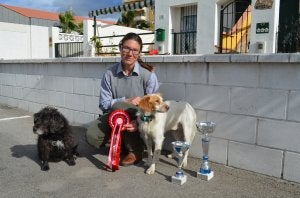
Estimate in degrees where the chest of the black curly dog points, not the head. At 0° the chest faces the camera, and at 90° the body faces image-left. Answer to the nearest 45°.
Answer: approximately 45°

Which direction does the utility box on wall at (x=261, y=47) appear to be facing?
toward the camera

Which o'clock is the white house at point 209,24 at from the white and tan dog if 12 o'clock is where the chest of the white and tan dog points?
The white house is roughly at 5 o'clock from the white and tan dog.

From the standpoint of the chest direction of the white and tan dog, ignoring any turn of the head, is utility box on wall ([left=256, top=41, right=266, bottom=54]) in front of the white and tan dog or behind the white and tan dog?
behind

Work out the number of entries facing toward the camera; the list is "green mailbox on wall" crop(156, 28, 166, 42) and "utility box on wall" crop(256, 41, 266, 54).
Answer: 2

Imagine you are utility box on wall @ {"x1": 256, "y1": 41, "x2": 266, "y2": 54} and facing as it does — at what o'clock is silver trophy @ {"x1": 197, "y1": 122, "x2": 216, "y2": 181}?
The silver trophy is roughly at 12 o'clock from the utility box on wall.

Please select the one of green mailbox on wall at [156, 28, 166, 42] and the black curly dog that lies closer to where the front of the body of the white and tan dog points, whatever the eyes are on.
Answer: the black curly dog

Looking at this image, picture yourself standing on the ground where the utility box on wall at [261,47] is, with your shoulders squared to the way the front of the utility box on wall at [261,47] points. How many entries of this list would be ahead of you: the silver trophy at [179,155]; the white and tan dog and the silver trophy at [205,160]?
3

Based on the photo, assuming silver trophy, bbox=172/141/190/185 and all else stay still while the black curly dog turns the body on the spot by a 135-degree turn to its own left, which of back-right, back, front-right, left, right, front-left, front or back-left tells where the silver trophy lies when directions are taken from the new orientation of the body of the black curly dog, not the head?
front-right

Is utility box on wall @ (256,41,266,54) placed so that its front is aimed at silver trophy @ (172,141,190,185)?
yes

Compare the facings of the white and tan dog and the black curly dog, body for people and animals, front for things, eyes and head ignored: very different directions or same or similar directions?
same or similar directions

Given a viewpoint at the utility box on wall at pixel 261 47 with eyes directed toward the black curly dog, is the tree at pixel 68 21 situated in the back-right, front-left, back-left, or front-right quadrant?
back-right

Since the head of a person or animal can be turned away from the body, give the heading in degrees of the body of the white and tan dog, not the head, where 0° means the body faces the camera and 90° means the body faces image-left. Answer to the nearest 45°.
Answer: approximately 45°

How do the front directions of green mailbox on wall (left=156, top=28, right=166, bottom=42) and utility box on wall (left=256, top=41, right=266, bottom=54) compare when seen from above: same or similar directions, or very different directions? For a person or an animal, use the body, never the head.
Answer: same or similar directions

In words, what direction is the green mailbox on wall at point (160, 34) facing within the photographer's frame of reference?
facing the viewer

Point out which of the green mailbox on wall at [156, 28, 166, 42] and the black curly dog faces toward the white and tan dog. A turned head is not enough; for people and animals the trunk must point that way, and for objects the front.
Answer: the green mailbox on wall

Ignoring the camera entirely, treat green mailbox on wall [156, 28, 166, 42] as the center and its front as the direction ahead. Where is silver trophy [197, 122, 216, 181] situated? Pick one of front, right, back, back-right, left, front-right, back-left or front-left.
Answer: front

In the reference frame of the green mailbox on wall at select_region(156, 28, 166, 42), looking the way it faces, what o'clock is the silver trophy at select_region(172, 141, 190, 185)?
The silver trophy is roughly at 12 o'clock from the green mailbox on wall.
